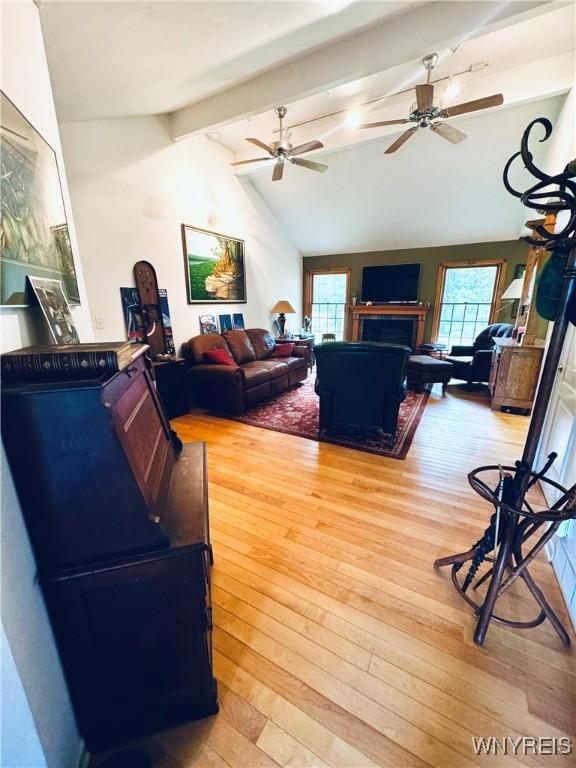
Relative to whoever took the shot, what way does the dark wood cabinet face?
facing to the right of the viewer

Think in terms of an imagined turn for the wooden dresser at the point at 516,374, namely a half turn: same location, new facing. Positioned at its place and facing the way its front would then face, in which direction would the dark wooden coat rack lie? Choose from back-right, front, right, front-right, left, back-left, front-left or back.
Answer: right

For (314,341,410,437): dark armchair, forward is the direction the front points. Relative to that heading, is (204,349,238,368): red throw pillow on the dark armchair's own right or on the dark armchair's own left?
on the dark armchair's own left

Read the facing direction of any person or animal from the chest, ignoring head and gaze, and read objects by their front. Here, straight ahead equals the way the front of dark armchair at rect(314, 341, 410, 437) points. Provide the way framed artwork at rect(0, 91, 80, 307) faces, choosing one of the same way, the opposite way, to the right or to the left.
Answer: to the right

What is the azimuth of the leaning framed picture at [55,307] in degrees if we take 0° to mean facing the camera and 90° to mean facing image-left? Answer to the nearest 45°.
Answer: approximately 315°

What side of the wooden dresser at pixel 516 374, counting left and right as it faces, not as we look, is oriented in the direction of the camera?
left

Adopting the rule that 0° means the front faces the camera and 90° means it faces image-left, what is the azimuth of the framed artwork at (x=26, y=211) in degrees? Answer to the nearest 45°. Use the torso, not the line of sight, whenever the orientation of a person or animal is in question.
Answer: approximately 315°

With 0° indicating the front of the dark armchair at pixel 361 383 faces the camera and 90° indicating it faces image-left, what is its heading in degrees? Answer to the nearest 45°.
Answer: approximately 180°

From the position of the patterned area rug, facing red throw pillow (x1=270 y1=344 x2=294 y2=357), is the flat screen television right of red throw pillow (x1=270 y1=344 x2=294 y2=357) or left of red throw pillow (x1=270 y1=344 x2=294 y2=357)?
right

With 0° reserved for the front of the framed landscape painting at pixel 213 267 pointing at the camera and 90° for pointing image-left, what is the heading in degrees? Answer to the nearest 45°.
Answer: approximately 315°

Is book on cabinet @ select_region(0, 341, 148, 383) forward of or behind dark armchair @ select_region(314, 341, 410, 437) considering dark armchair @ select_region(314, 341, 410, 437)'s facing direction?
behind

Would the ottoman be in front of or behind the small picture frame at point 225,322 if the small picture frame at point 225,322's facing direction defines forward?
in front
